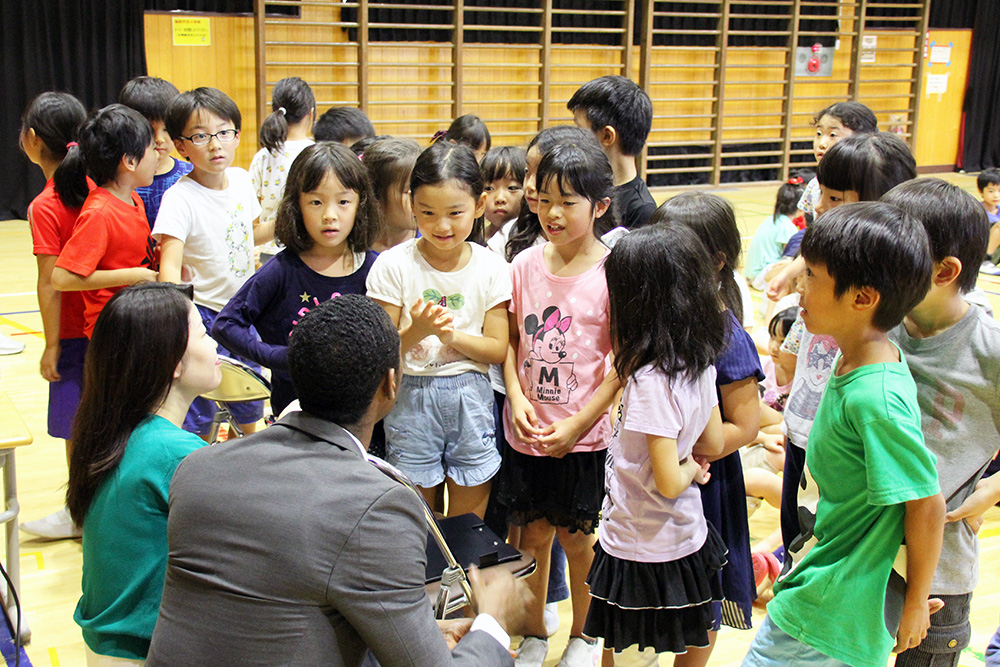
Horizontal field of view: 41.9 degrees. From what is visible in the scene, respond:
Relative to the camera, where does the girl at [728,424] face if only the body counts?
to the viewer's left

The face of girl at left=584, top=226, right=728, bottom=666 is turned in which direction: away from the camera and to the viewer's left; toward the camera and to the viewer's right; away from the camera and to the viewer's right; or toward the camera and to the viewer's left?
away from the camera and to the viewer's left

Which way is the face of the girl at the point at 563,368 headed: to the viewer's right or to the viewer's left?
to the viewer's left

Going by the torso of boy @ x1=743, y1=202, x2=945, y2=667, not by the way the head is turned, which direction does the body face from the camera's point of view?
to the viewer's left

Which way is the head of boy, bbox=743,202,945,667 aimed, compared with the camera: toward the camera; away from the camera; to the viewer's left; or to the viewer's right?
to the viewer's left

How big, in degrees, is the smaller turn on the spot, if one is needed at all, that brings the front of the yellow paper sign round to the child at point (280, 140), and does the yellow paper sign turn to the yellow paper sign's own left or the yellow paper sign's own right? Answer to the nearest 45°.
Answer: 0° — it already faces them

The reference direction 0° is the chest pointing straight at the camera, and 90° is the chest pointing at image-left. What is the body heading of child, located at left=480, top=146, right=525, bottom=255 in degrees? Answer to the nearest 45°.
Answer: approximately 0°

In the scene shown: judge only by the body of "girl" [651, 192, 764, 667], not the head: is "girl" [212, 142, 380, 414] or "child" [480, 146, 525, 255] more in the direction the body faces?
the girl

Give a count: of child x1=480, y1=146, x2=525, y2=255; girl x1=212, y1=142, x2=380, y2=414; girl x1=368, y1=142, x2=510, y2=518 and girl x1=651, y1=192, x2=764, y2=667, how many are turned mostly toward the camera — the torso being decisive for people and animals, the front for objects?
3

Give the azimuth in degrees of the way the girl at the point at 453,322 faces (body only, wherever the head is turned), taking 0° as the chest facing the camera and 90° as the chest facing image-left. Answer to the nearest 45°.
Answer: approximately 0°
